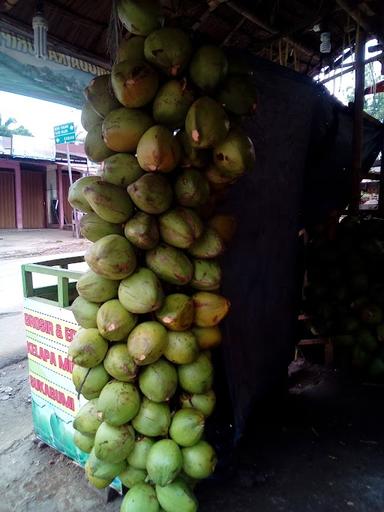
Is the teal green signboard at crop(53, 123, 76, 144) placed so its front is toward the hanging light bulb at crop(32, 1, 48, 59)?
yes

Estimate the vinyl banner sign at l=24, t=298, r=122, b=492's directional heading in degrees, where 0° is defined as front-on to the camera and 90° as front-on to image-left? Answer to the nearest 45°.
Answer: approximately 45°

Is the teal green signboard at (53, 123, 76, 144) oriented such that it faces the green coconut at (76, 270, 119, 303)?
yes

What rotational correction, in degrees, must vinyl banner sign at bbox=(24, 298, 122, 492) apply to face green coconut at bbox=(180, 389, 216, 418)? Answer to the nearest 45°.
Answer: approximately 90° to its left

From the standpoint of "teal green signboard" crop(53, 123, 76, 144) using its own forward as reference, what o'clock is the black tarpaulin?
The black tarpaulin is roughly at 12 o'clock from the teal green signboard.

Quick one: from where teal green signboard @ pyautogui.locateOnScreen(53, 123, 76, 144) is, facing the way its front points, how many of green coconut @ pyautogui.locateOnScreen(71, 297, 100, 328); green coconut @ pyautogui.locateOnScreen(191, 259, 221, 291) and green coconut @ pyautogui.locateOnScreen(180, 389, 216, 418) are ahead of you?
3

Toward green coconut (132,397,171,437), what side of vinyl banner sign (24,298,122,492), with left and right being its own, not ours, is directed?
left

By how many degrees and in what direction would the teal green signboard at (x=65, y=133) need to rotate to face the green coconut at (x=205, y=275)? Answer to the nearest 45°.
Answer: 0° — it already faces it

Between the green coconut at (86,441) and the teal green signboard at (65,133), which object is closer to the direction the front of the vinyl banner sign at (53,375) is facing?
the green coconut

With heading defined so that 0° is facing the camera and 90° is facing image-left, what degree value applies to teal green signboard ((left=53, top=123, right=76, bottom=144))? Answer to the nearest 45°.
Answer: approximately 0°

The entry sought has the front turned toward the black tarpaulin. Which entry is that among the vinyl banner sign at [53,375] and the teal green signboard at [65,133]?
the teal green signboard

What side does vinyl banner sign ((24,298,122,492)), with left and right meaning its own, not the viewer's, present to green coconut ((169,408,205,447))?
left
